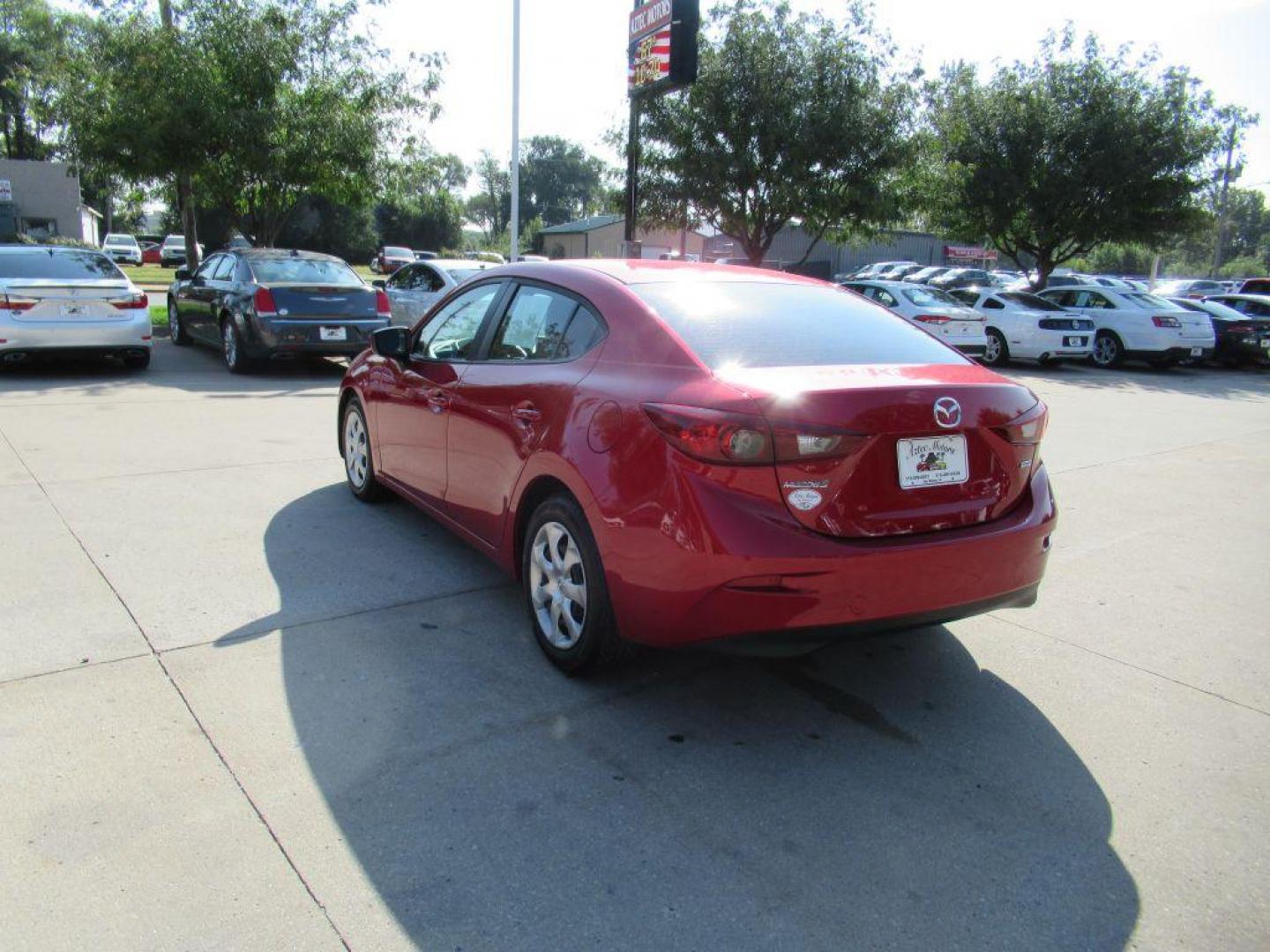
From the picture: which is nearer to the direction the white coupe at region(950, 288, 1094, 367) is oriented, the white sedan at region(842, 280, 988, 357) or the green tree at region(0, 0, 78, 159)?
the green tree

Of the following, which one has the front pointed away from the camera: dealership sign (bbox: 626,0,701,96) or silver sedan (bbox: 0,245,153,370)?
the silver sedan

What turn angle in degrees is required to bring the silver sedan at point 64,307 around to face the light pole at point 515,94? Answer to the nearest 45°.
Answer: approximately 45° to its right

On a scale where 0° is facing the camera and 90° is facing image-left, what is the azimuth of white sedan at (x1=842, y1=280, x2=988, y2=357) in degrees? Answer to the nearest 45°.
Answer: approximately 135°

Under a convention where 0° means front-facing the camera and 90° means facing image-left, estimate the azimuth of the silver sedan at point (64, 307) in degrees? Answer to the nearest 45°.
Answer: approximately 180°

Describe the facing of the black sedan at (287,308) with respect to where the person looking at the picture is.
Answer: facing away from the viewer and to the left of the viewer

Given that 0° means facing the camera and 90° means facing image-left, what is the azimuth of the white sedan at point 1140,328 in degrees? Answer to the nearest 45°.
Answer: approximately 135°

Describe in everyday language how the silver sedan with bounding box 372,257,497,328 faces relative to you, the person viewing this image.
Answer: facing away from the viewer and to the left of the viewer

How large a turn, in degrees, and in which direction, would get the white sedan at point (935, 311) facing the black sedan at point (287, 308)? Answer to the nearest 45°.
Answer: approximately 90° to its left

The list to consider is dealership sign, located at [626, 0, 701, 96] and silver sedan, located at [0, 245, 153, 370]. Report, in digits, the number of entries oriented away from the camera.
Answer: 1

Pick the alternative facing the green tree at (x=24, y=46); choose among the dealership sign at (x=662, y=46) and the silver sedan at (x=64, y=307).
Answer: the silver sedan

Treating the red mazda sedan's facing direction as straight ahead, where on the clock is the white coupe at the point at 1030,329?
The white coupe is roughly at 2 o'clock from the red mazda sedan.

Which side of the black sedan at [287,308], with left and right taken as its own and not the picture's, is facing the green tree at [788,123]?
right
